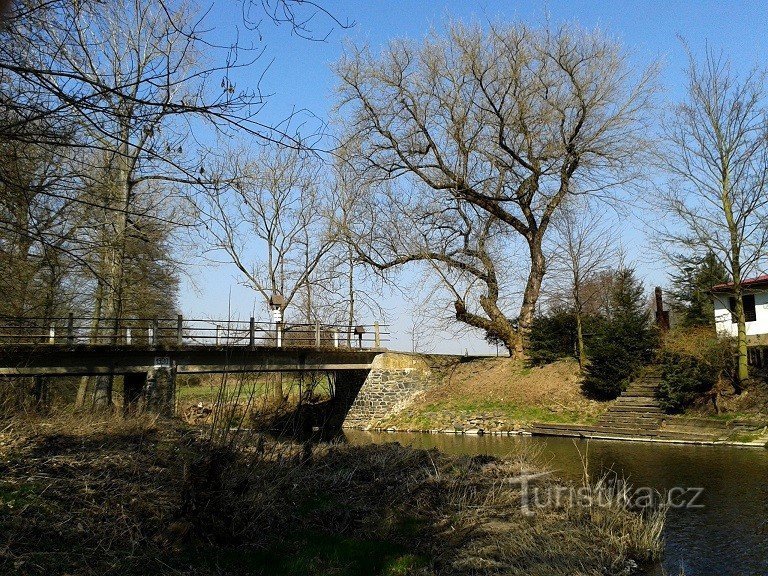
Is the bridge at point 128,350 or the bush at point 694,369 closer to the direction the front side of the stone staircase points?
the bridge

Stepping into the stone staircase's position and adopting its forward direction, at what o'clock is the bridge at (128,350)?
The bridge is roughly at 2 o'clock from the stone staircase.

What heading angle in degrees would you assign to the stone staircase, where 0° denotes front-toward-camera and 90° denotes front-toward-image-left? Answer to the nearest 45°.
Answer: approximately 0°

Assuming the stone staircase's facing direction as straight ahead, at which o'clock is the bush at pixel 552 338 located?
The bush is roughly at 5 o'clock from the stone staircase.

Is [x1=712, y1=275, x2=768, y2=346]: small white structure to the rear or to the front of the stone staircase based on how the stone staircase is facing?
to the rear

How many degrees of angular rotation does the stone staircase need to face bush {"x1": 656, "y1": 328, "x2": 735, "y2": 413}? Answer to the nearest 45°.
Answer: approximately 90° to its left
